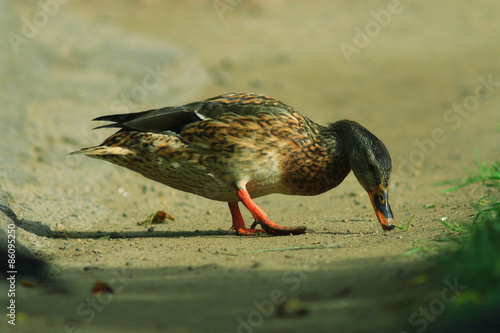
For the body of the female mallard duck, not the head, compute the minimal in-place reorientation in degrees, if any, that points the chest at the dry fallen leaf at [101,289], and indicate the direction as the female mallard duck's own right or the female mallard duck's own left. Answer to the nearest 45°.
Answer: approximately 90° to the female mallard duck's own right

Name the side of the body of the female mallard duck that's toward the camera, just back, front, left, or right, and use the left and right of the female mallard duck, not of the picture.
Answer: right
